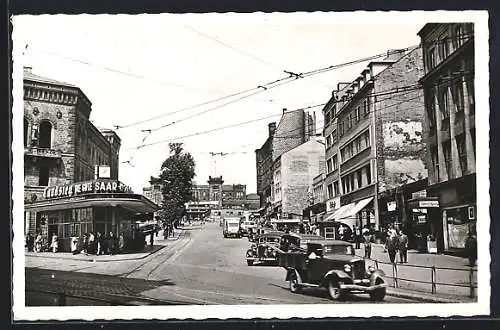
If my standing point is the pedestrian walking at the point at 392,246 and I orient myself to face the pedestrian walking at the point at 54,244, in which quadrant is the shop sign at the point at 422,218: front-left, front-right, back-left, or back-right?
back-right

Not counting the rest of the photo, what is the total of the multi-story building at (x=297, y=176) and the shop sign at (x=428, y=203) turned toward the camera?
1

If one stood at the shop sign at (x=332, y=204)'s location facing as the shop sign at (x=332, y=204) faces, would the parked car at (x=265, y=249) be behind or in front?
in front

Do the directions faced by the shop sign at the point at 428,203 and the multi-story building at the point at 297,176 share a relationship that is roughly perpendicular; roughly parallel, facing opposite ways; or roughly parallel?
roughly perpendicular

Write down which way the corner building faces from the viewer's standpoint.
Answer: facing the viewer and to the right of the viewer
